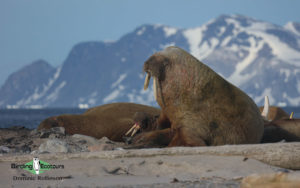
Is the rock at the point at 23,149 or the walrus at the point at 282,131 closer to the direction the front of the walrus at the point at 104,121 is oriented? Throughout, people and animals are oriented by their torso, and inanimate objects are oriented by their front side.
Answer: the walrus

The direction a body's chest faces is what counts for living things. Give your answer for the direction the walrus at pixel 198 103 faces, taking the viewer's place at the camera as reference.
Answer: facing to the left of the viewer

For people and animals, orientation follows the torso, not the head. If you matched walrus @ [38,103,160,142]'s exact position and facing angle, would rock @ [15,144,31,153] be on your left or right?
on your right

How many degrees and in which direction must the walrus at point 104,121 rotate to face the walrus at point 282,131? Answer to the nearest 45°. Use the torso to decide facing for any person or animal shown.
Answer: approximately 45° to its right

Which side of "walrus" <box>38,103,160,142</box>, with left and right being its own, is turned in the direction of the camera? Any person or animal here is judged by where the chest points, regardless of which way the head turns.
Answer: right

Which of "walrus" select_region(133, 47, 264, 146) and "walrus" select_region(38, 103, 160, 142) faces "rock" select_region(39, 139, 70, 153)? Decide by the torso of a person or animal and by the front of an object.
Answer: "walrus" select_region(133, 47, 264, 146)

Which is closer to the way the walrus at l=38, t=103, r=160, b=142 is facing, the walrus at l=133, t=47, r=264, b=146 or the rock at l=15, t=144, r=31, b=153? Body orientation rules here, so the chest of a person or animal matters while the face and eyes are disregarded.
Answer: the walrus

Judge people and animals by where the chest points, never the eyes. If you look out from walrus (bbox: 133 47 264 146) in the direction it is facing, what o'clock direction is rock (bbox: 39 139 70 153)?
The rock is roughly at 12 o'clock from the walrus.

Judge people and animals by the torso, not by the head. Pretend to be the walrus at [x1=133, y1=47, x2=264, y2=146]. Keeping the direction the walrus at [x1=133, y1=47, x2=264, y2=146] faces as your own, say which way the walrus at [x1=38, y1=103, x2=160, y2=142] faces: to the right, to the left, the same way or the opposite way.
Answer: the opposite way

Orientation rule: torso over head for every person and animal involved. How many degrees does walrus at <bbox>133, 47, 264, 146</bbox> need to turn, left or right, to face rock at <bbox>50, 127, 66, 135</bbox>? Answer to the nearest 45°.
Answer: approximately 45° to its right

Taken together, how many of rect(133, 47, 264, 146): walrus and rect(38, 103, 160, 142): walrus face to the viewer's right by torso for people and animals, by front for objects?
1
